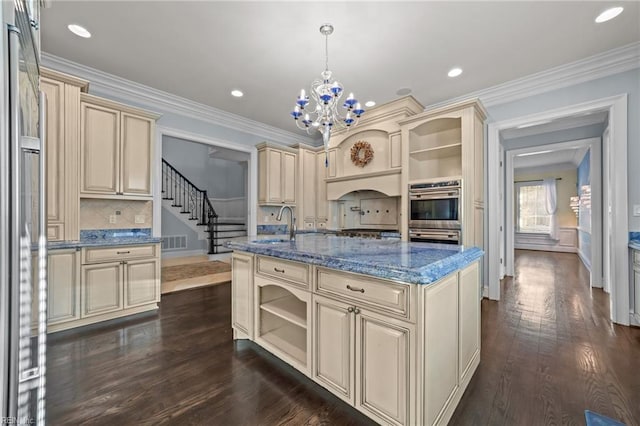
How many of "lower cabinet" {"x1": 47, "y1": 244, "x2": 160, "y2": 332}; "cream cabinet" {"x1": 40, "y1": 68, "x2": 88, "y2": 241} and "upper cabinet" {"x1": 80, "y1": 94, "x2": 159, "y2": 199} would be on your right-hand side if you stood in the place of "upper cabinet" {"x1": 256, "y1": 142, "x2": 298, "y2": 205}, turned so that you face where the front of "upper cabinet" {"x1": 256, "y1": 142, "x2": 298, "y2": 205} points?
3

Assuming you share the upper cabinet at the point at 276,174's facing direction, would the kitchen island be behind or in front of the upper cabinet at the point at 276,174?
in front

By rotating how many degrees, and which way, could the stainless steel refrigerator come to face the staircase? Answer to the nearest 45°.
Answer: approximately 45° to its left

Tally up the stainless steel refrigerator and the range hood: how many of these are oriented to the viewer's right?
1

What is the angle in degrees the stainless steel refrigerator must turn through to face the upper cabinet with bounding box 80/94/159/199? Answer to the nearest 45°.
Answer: approximately 90° to its left

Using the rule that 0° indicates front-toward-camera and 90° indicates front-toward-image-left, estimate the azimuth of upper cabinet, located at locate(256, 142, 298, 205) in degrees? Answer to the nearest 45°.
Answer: approximately 315°

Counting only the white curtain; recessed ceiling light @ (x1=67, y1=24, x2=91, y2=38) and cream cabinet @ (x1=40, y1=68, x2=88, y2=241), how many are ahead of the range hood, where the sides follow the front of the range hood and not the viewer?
2

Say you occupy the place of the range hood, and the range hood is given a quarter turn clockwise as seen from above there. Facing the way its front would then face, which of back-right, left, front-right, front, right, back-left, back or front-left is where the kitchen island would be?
back-left

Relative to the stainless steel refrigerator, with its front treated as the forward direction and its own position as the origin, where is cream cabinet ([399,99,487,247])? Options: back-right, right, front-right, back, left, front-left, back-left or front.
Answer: front

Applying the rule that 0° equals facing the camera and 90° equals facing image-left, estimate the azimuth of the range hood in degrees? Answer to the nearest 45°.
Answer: approximately 45°

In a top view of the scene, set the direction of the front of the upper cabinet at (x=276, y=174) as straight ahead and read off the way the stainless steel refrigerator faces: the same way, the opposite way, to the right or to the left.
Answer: to the left

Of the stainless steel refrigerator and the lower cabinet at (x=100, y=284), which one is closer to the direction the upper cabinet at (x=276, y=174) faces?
the stainless steel refrigerator

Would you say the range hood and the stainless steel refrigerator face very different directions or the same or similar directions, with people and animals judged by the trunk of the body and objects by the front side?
very different directions

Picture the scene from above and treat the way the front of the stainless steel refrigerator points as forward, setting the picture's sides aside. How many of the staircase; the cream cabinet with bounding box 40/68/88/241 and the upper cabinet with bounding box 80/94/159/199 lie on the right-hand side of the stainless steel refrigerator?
0

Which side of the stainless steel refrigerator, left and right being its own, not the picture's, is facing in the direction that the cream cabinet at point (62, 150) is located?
left

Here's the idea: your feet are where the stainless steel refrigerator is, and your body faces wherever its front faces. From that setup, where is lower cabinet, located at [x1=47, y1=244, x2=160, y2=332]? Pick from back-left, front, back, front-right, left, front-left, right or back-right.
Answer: left

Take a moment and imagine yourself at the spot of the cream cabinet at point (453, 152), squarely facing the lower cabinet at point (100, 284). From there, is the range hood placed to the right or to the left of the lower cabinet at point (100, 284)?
right

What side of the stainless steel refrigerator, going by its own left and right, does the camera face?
right

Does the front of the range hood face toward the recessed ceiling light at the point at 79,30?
yes

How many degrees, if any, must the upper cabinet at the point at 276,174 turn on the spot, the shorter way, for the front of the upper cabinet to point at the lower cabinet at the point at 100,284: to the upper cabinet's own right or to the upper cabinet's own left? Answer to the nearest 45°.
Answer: approximately 90° to the upper cabinet's own right
